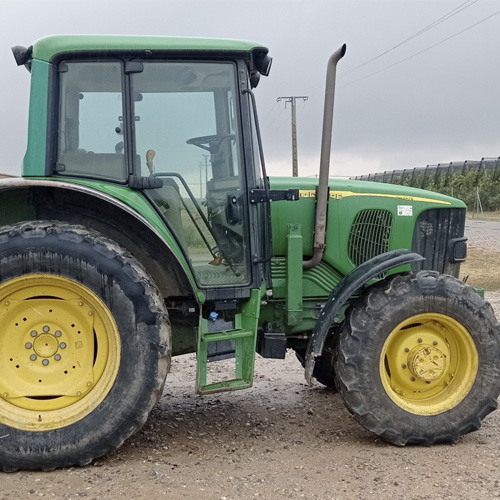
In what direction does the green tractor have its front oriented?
to the viewer's right
